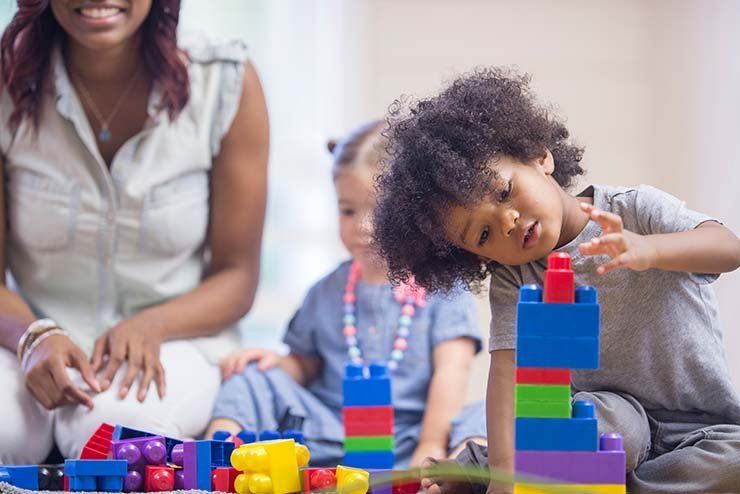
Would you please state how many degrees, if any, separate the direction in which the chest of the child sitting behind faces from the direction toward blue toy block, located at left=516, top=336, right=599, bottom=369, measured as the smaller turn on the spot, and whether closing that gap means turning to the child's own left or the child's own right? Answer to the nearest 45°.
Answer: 0° — they already face it

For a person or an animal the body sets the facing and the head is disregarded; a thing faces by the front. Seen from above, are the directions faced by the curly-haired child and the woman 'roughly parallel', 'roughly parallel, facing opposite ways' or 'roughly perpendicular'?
roughly parallel

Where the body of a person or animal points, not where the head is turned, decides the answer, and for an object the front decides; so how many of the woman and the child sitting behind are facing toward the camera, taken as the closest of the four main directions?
2

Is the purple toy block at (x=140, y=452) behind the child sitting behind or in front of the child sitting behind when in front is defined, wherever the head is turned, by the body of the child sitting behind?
in front

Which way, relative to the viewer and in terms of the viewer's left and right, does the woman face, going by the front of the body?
facing the viewer

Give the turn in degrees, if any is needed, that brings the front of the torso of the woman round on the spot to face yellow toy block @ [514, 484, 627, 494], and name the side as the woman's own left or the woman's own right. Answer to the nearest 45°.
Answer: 0° — they already face it

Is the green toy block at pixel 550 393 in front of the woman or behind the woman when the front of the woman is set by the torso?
in front

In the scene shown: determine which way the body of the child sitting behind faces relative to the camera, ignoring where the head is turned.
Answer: toward the camera

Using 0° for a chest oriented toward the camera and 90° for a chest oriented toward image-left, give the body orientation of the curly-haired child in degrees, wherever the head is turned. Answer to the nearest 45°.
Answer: approximately 45°

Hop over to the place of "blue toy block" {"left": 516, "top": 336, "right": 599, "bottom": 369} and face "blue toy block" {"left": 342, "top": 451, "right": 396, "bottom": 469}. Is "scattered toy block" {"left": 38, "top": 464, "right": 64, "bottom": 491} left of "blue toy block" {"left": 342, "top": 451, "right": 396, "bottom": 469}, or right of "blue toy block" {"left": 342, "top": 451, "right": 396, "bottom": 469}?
left

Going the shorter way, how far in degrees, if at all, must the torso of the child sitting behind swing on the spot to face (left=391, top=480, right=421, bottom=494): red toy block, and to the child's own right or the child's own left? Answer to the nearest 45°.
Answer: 0° — they already face it
